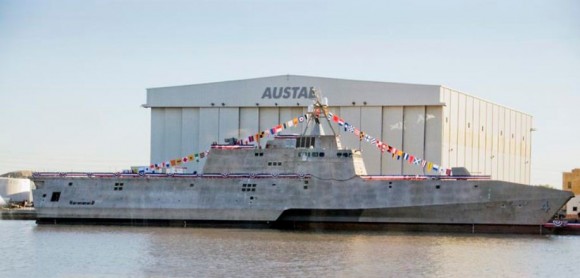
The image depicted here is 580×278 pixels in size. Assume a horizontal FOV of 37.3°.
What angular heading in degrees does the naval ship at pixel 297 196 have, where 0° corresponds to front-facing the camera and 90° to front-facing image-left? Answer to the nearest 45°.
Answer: approximately 270°
